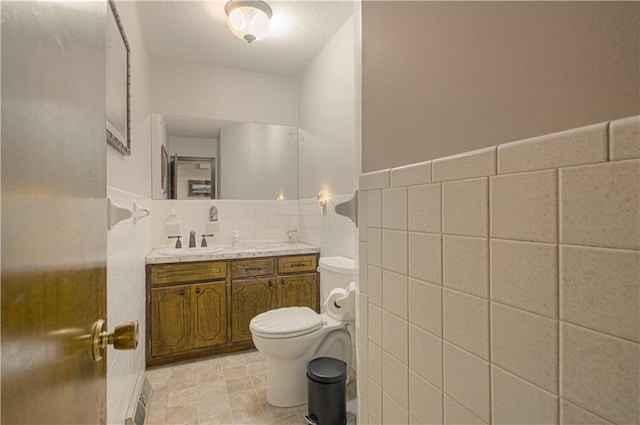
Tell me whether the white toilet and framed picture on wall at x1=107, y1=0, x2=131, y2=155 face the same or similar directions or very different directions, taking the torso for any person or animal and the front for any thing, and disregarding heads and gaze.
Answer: very different directions

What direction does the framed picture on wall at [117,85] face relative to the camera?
to the viewer's right

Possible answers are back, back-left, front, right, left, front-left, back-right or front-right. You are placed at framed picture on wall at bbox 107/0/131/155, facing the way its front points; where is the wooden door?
right

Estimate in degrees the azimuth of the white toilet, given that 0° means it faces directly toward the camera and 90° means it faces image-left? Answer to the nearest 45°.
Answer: approximately 90°

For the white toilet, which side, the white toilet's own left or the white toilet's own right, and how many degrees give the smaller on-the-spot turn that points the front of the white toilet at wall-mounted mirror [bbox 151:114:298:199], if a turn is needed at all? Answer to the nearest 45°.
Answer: approximately 45° to the white toilet's own right

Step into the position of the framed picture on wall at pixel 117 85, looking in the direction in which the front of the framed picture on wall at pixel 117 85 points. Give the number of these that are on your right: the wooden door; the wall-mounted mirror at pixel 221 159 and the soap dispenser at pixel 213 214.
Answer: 1

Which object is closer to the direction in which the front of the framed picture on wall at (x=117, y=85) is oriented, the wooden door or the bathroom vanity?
the bathroom vanity

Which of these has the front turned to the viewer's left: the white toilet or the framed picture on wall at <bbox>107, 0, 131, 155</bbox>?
the white toilet
